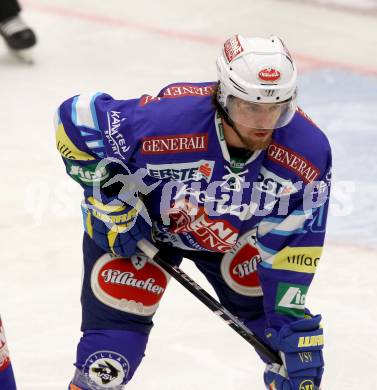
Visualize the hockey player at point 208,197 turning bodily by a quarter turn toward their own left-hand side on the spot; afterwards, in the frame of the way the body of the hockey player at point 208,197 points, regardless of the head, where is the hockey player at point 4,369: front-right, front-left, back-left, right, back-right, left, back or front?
back

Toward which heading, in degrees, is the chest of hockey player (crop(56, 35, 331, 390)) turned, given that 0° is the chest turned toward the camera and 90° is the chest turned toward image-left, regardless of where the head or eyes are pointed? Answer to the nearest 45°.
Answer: approximately 315°

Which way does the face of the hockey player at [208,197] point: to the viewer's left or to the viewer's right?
to the viewer's right
